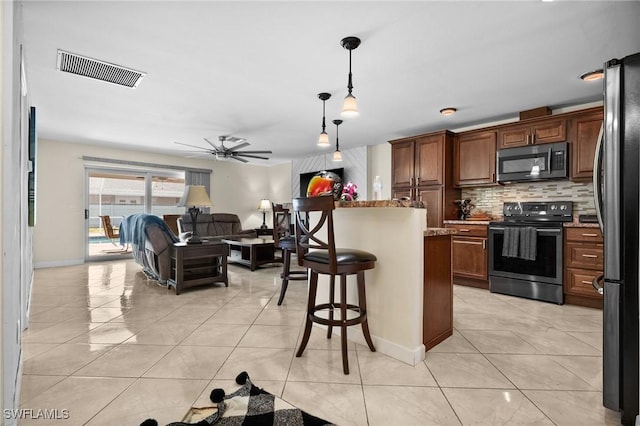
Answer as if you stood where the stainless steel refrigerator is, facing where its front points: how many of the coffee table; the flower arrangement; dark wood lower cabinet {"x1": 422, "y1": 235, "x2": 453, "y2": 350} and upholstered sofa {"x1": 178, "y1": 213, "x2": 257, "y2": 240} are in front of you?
4

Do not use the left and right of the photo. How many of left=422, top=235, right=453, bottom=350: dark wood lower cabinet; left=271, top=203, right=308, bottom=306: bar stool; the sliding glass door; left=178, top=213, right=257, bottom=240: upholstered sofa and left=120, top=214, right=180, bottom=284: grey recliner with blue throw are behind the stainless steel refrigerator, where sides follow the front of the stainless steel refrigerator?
0

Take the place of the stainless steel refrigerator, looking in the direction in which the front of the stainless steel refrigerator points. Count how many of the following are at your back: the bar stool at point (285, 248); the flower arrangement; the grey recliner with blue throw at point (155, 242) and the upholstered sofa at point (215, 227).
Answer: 0

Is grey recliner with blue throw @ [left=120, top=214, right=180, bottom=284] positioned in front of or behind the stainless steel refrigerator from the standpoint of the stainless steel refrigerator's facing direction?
in front

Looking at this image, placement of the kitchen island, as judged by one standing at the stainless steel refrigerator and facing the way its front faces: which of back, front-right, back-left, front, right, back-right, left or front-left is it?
front

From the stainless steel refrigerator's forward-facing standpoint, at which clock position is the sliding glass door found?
The sliding glass door is roughly at 12 o'clock from the stainless steel refrigerator.

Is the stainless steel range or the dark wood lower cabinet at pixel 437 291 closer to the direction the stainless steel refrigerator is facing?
the dark wood lower cabinet

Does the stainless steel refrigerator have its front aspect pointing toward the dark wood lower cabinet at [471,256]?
no

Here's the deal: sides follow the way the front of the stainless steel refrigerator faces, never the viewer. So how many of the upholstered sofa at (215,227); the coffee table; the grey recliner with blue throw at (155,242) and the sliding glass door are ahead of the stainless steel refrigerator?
4

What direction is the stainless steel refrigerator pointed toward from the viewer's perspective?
to the viewer's left

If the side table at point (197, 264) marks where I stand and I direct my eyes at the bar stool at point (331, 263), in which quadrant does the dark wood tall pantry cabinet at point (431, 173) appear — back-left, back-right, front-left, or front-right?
front-left

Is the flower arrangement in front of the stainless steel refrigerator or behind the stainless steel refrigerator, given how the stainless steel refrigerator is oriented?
in front

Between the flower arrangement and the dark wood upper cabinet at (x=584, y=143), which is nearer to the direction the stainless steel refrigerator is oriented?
the flower arrangement

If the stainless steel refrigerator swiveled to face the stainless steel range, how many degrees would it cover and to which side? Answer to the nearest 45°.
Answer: approximately 90° to its right

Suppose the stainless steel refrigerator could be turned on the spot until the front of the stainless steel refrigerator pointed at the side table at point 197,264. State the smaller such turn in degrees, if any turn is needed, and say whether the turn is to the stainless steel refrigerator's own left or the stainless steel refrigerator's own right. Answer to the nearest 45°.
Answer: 0° — it already faces it

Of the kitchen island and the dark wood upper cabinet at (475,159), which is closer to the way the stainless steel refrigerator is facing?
the kitchen island

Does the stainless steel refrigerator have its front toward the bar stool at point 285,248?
yes

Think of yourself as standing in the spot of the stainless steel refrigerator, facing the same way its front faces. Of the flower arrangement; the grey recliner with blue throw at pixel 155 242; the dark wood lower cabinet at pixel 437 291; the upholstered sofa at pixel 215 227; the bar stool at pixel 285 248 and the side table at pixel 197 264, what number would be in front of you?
6

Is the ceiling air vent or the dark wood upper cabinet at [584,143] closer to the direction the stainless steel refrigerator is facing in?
the ceiling air vent

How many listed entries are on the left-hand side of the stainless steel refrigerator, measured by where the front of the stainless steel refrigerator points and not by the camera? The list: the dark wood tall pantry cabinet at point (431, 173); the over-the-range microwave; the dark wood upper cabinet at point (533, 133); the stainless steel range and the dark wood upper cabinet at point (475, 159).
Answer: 0

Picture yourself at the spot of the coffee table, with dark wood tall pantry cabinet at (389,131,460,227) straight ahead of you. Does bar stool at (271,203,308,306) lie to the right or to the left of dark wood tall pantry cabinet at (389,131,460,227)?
right
